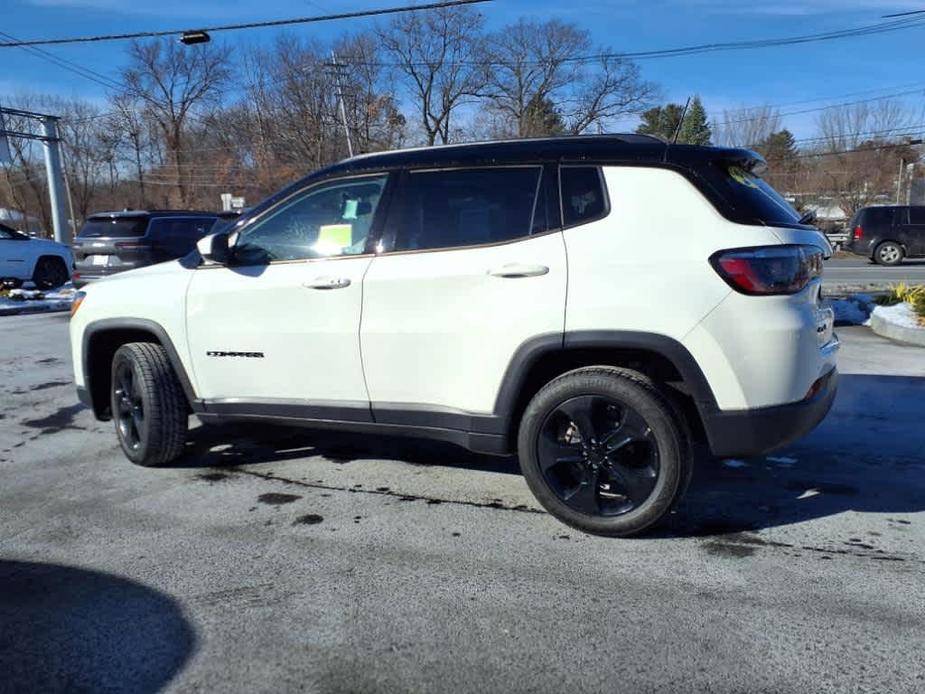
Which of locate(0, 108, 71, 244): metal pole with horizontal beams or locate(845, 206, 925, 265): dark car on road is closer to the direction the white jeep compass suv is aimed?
the metal pole with horizontal beams

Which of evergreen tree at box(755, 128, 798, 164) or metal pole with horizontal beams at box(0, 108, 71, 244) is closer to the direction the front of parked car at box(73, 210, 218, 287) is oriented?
the evergreen tree

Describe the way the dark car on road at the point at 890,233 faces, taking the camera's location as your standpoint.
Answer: facing to the right of the viewer

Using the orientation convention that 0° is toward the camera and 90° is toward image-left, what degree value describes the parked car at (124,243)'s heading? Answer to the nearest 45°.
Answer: approximately 225°

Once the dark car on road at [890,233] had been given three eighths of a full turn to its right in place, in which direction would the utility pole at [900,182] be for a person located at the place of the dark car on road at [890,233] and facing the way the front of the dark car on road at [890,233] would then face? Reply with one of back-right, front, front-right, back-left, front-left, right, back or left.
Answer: back-right

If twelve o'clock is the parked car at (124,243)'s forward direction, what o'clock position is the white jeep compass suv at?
The white jeep compass suv is roughly at 4 o'clock from the parked car.

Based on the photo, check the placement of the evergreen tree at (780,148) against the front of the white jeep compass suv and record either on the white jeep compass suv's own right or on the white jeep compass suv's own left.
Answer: on the white jeep compass suv's own right

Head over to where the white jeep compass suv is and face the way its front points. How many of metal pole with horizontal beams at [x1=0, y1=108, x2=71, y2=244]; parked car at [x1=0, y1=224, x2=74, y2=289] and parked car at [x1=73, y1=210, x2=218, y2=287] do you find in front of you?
3

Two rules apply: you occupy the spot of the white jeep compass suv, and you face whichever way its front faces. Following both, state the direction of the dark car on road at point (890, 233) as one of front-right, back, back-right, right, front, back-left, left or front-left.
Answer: right

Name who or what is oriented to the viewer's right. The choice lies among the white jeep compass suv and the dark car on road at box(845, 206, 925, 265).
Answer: the dark car on road

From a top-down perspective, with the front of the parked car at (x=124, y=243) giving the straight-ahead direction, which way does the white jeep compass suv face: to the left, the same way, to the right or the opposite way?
to the left

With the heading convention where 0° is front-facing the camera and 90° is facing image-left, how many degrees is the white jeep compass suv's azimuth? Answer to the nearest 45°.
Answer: approximately 135°

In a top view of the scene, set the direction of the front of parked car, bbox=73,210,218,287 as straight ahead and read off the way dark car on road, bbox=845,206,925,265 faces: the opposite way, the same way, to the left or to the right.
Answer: to the right
